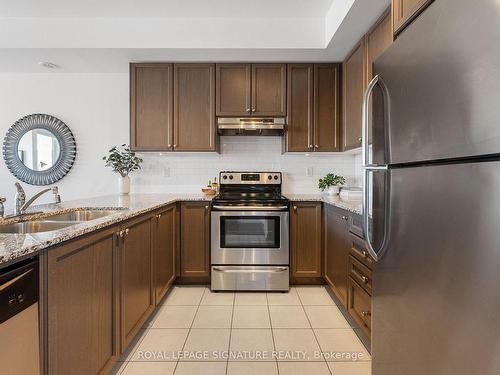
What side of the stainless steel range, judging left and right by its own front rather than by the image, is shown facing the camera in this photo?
front

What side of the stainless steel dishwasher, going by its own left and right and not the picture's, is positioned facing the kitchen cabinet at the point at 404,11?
front

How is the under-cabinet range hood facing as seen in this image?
toward the camera

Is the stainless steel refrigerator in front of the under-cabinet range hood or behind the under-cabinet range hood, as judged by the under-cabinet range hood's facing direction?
in front

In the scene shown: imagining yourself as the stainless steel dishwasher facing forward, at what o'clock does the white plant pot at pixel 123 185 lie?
The white plant pot is roughly at 8 o'clock from the stainless steel dishwasher.

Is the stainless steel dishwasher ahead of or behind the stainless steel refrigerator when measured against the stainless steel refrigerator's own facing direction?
ahead

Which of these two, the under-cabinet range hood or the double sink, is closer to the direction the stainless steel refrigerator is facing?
the double sink

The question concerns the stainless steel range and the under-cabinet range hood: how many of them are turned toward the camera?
2

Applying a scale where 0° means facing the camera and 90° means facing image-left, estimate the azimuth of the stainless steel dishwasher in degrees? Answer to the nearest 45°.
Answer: approximately 315°

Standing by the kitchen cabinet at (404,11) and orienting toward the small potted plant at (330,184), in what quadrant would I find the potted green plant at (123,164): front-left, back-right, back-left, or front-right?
front-left

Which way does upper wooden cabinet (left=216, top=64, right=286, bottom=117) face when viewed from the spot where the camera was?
facing the viewer

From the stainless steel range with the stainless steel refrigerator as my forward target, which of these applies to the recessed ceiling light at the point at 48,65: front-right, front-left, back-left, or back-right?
back-right

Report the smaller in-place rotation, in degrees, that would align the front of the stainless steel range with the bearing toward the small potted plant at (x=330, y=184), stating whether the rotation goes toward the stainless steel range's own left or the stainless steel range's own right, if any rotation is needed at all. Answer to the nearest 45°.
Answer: approximately 135° to the stainless steel range's own left

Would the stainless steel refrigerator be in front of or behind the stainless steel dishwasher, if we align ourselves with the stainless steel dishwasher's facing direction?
in front

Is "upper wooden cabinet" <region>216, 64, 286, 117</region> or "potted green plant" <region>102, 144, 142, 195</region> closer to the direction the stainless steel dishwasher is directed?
the upper wooden cabinet

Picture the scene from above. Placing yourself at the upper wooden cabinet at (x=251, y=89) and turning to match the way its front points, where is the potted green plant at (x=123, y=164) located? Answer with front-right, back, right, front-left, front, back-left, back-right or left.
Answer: right

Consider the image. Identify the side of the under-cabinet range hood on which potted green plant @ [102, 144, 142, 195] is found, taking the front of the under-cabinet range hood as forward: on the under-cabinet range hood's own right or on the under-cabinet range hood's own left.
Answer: on the under-cabinet range hood's own right

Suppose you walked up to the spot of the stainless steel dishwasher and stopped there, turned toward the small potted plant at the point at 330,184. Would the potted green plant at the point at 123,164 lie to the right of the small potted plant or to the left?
left

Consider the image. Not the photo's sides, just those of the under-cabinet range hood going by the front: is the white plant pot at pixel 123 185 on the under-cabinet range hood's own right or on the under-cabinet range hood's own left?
on the under-cabinet range hood's own right
